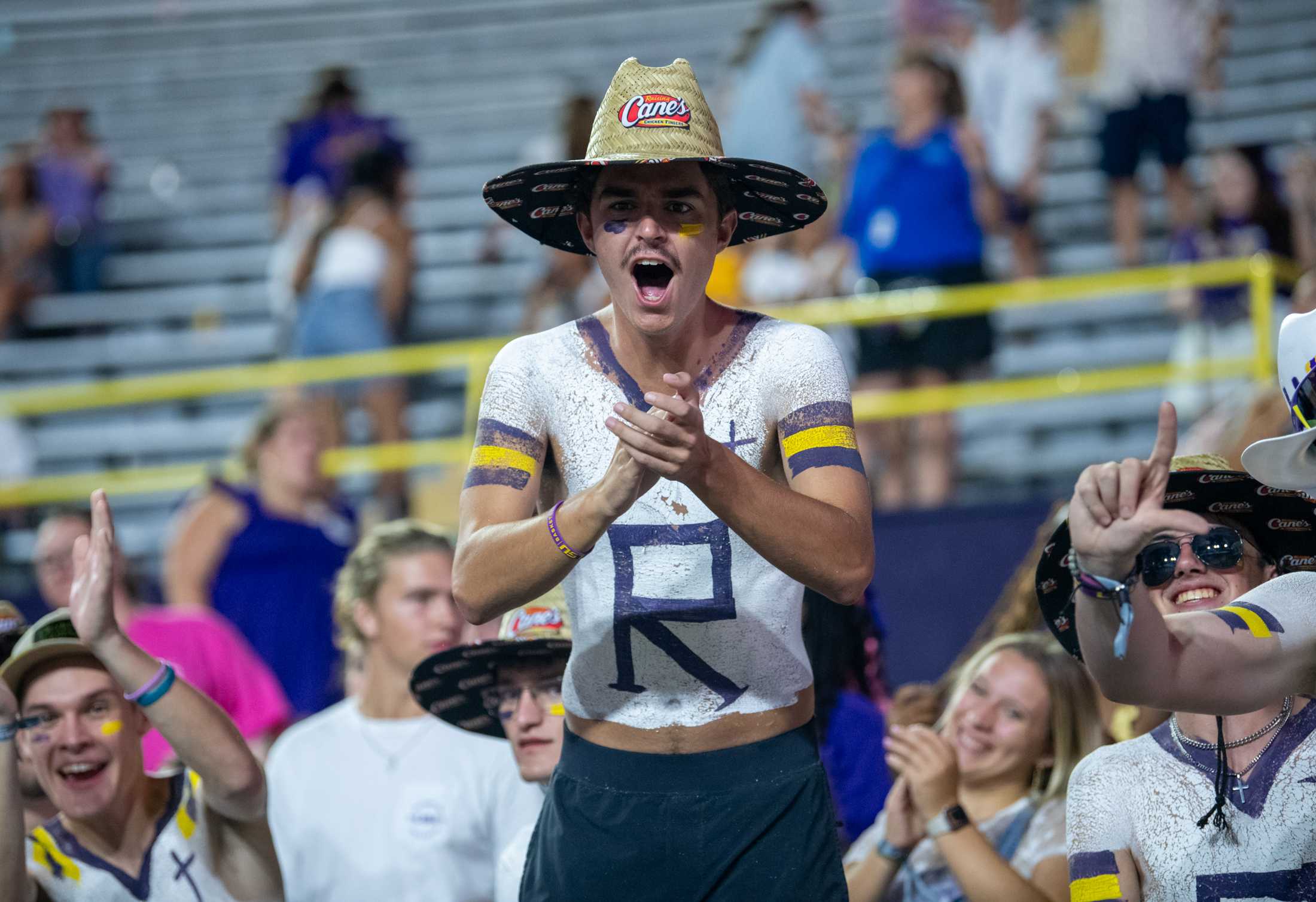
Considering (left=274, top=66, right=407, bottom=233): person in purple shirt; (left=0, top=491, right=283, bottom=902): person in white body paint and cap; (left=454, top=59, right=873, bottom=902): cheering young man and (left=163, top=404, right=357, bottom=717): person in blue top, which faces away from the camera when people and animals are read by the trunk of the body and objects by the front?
the person in purple shirt

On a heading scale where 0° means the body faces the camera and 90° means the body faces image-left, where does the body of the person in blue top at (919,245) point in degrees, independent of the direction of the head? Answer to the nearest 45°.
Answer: approximately 45°

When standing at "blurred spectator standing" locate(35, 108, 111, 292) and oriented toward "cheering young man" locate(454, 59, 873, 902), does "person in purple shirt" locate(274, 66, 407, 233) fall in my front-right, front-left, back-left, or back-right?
front-left

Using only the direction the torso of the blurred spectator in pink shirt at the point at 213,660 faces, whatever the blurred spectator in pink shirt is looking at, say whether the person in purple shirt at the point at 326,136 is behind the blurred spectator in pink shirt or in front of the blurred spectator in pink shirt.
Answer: behind

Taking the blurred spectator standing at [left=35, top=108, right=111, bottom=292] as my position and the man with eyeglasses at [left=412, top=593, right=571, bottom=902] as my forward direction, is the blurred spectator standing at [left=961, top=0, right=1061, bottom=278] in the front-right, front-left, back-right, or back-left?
front-left

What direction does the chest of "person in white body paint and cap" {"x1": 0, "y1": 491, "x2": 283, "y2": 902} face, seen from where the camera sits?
toward the camera

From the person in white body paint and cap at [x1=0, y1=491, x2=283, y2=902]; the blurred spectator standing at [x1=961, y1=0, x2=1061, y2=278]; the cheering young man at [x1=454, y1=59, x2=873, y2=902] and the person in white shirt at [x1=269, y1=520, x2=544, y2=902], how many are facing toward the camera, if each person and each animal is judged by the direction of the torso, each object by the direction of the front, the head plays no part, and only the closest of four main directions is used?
4

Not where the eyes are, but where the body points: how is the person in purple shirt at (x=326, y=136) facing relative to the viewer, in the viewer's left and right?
facing away from the viewer

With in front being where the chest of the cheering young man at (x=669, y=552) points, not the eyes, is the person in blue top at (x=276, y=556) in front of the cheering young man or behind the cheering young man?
behind

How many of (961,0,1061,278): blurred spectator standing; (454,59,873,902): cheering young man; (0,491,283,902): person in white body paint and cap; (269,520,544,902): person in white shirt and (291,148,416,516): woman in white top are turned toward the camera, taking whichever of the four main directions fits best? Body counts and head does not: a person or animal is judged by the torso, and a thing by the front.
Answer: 4

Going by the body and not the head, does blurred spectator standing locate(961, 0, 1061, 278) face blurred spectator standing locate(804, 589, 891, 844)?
yes

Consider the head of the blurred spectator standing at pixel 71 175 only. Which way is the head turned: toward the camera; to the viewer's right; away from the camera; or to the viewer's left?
toward the camera

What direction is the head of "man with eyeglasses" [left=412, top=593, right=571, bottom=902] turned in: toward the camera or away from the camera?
toward the camera

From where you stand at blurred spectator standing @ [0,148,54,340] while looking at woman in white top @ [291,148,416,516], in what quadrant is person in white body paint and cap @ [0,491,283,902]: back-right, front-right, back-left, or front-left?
front-right

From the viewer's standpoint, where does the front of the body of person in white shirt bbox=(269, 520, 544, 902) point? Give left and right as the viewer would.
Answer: facing the viewer
